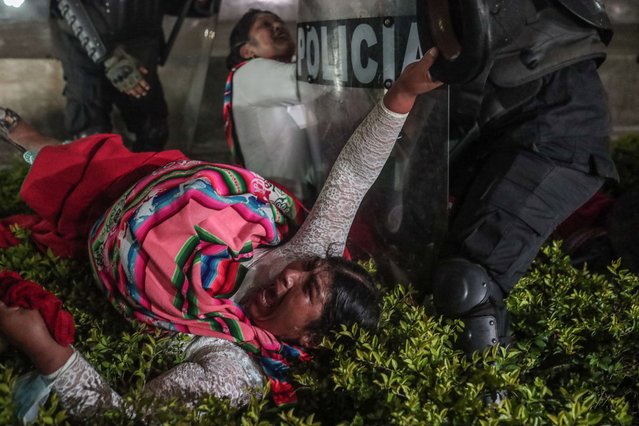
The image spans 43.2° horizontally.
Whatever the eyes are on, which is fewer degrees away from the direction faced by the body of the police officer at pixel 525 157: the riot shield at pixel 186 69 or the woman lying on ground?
the woman lying on ground

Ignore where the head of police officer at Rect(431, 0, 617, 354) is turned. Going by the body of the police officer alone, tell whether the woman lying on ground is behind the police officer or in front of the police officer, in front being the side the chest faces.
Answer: in front

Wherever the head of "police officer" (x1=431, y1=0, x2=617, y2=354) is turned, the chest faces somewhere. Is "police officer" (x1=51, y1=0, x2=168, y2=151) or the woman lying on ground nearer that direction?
the woman lying on ground

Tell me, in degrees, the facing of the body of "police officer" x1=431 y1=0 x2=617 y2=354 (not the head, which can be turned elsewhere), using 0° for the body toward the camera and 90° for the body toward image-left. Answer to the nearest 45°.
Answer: approximately 45°

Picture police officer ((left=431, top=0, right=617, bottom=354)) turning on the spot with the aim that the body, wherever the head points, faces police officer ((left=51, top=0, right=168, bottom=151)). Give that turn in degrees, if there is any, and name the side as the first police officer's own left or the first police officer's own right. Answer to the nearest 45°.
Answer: approximately 90° to the first police officer's own right
